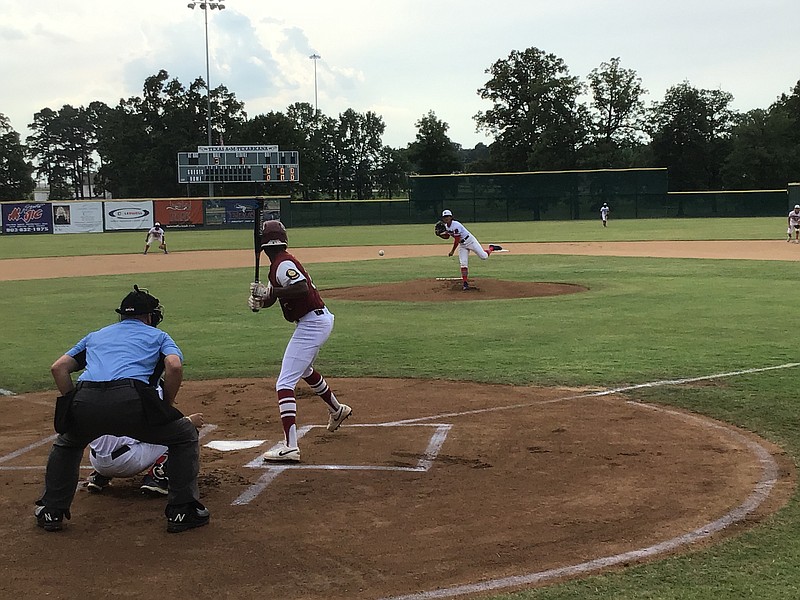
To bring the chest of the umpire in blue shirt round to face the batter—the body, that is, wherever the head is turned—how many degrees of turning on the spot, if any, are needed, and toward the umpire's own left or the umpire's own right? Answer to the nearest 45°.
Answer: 0° — they already face them

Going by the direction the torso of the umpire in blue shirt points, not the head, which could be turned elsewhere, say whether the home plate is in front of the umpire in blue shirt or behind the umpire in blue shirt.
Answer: in front

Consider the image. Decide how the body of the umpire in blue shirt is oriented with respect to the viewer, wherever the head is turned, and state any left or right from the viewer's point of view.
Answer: facing away from the viewer and to the right of the viewer

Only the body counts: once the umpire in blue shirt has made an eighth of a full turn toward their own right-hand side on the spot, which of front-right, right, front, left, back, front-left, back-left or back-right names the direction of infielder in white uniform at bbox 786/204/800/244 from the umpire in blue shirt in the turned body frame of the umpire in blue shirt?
front-left
